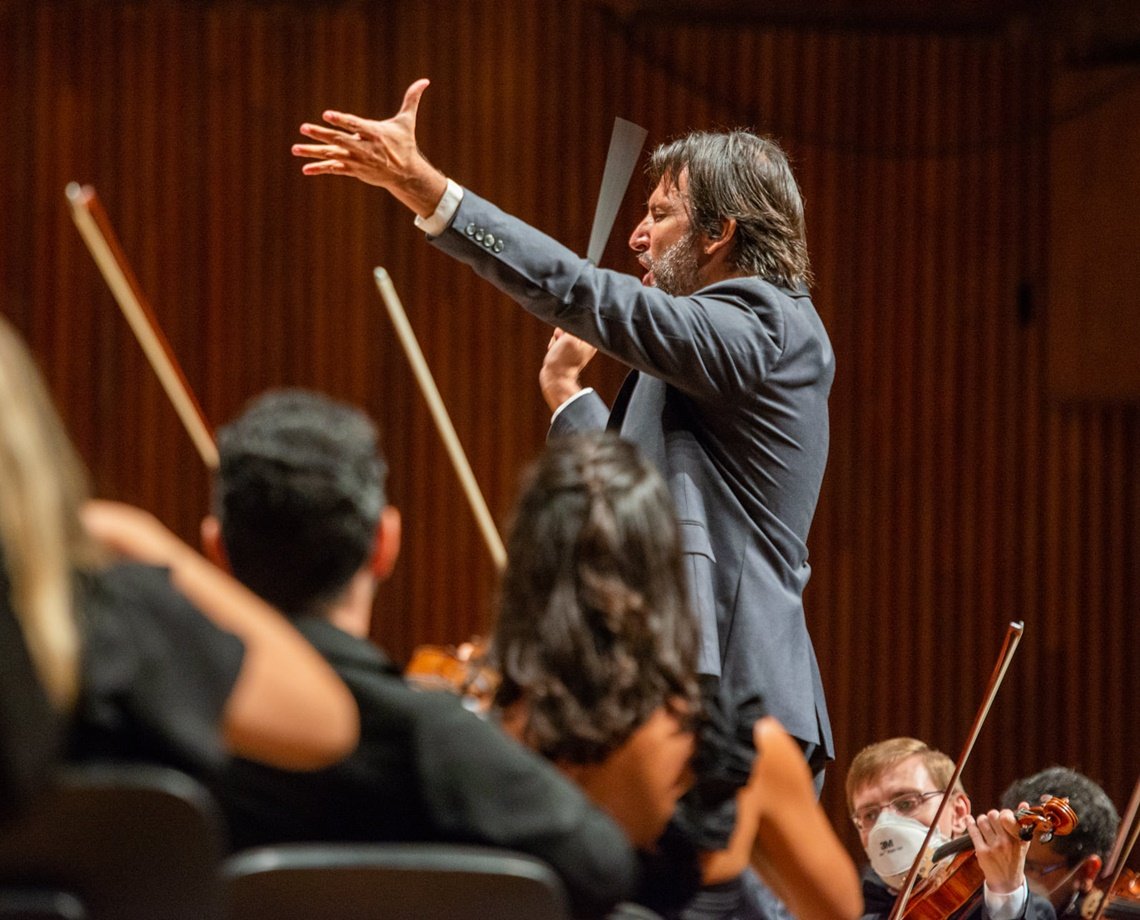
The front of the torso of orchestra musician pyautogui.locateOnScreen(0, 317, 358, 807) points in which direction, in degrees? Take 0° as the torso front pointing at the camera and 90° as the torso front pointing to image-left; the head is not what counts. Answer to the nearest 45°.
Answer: approximately 180°

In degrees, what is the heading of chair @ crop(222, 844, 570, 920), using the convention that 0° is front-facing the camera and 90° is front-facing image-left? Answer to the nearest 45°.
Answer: approximately 180°

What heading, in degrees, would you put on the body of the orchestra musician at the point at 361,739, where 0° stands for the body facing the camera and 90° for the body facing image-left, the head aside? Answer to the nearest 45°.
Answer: approximately 180°

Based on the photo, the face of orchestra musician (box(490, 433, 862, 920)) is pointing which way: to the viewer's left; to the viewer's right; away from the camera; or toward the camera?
away from the camera

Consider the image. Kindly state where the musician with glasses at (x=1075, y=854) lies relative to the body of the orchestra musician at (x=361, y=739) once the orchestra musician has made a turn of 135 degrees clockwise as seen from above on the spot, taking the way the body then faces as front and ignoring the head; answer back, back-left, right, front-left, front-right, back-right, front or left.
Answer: left

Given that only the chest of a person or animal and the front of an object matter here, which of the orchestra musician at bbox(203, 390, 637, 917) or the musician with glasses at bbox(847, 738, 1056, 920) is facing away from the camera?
the orchestra musician

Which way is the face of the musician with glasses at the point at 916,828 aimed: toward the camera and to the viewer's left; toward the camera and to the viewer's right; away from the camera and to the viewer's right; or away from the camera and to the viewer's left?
toward the camera and to the viewer's left

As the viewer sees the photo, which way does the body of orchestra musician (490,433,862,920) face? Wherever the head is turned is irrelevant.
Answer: away from the camera

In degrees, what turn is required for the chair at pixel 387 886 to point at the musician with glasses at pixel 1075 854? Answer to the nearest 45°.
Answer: approximately 45° to its right

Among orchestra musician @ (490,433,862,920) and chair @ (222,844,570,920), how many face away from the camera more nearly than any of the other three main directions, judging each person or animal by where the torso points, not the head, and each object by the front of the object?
2

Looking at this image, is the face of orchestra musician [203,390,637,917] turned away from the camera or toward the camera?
away from the camera
